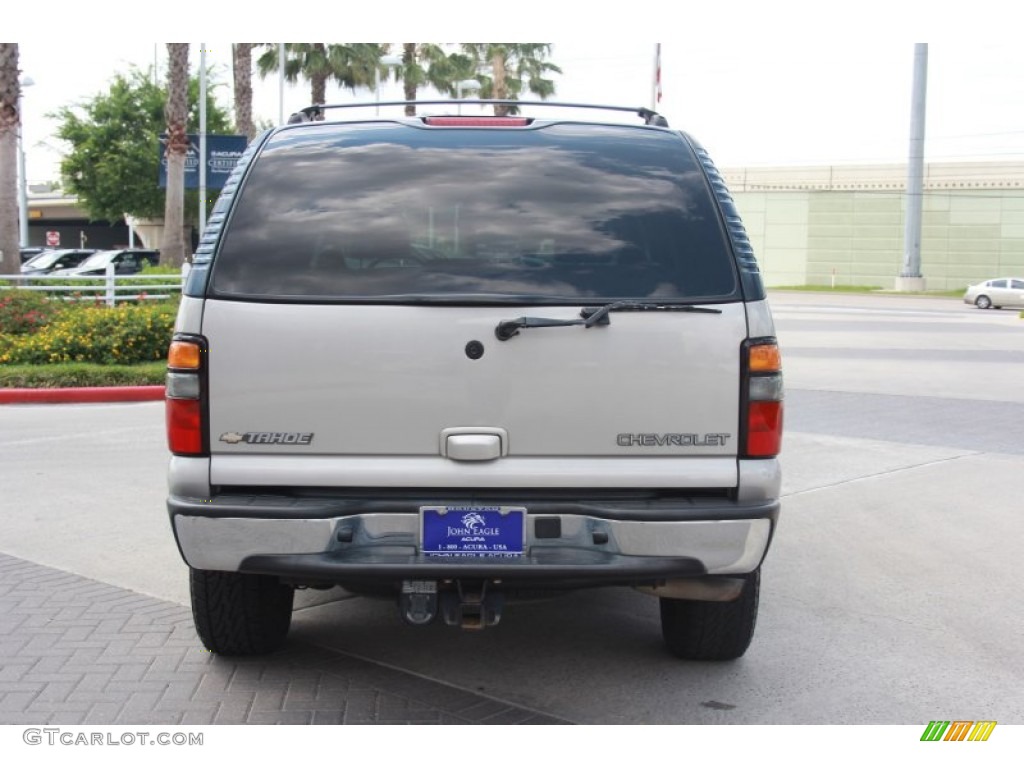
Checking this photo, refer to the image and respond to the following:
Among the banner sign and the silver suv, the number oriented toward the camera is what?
1

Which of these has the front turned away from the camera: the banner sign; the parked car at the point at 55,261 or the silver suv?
the silver suv

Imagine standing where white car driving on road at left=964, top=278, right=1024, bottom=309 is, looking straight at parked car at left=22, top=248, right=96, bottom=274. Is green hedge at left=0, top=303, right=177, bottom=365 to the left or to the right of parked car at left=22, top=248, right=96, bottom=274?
left

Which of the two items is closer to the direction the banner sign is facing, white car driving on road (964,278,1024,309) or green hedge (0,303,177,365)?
the green hedge

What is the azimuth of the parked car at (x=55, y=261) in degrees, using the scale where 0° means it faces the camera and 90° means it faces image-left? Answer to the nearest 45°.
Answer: approximately 45°

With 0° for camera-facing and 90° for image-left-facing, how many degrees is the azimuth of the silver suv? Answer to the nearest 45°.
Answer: approximately 180°

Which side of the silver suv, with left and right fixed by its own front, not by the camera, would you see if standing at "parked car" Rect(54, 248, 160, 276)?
front

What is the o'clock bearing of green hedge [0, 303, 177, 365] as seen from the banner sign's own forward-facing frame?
The green hedge is roughly at 12 o'clock from the banner sign.

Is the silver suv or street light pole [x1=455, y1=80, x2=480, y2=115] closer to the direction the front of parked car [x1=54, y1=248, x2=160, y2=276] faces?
the silver suv

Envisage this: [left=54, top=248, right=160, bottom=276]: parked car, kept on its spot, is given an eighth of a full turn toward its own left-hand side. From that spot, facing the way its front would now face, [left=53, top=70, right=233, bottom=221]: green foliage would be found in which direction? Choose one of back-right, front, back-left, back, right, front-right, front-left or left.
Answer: back

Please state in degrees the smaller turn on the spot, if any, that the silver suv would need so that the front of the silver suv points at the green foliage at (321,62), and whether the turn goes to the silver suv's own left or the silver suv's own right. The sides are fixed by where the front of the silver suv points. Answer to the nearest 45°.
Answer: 0° — it already faces it

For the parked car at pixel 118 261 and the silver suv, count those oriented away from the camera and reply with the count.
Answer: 1

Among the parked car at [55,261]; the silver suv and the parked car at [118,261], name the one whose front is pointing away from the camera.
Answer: the silver suv

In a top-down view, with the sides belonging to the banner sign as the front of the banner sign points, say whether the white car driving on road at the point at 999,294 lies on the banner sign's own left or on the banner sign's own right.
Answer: on the banner sign's own left
